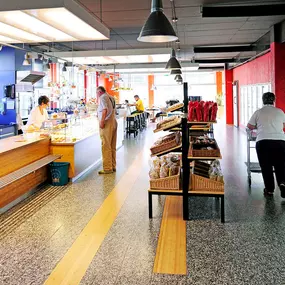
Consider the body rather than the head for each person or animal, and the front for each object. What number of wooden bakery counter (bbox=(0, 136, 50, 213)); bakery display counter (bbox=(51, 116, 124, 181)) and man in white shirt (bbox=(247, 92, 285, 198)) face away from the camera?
1

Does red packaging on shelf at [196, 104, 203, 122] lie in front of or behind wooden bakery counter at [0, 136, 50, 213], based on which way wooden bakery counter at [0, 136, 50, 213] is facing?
in front

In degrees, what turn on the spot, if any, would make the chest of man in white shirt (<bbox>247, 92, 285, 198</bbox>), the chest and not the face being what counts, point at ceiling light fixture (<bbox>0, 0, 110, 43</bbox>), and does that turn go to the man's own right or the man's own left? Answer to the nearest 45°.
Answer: approximately 135° to the man's own left

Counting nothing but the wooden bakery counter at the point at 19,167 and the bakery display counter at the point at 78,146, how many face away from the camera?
0

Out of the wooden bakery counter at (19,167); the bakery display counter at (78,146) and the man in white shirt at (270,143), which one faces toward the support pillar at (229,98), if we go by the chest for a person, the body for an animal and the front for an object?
the man in white shirt

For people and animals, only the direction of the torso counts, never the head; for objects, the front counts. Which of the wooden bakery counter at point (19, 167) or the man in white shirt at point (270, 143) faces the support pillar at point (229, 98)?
the man in white shirt

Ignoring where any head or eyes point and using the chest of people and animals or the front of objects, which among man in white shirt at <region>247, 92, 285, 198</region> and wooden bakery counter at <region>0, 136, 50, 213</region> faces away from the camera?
the man in white shirt

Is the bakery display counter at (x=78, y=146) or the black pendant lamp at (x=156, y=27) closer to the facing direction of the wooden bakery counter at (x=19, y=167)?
the black pendant lamp

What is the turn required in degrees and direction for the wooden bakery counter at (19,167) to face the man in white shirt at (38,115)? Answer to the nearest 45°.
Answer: approximately 135° to its left

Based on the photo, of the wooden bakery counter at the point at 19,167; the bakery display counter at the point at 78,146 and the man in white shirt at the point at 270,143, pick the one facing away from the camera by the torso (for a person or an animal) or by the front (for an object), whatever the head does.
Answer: the man in white shirt

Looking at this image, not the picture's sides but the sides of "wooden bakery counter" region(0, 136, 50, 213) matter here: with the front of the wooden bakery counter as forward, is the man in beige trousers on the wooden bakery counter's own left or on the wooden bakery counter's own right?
on the wooden bakery counter's own left

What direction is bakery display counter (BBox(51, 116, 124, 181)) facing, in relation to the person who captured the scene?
facing the viewer and to the right of the viewer

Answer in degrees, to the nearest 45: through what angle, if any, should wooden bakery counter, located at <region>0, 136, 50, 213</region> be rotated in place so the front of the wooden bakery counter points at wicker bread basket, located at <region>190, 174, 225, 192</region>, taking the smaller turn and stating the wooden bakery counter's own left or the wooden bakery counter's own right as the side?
0° — it already faces it

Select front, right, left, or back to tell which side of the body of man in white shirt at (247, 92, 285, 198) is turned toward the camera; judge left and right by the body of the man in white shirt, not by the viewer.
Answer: back

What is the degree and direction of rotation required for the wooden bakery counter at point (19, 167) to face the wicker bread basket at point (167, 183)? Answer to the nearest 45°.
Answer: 0° — it already faces it
